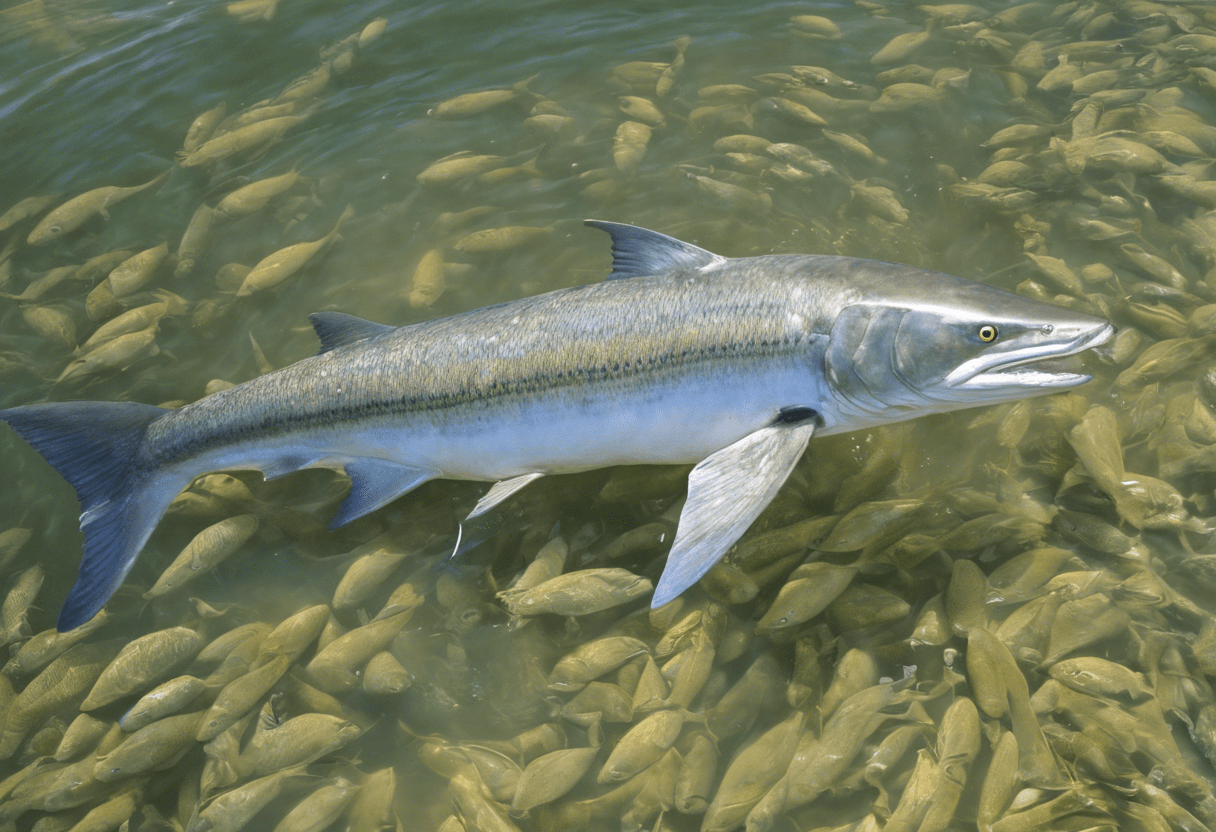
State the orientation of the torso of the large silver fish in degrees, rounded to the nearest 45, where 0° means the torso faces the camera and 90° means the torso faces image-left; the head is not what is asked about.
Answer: approximately 270°
